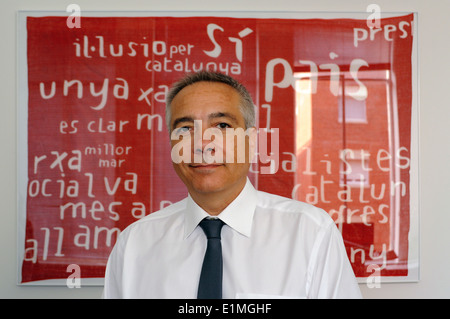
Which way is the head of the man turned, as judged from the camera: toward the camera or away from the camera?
toward the camera

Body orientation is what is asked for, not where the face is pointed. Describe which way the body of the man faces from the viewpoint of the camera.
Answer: toward the camera
